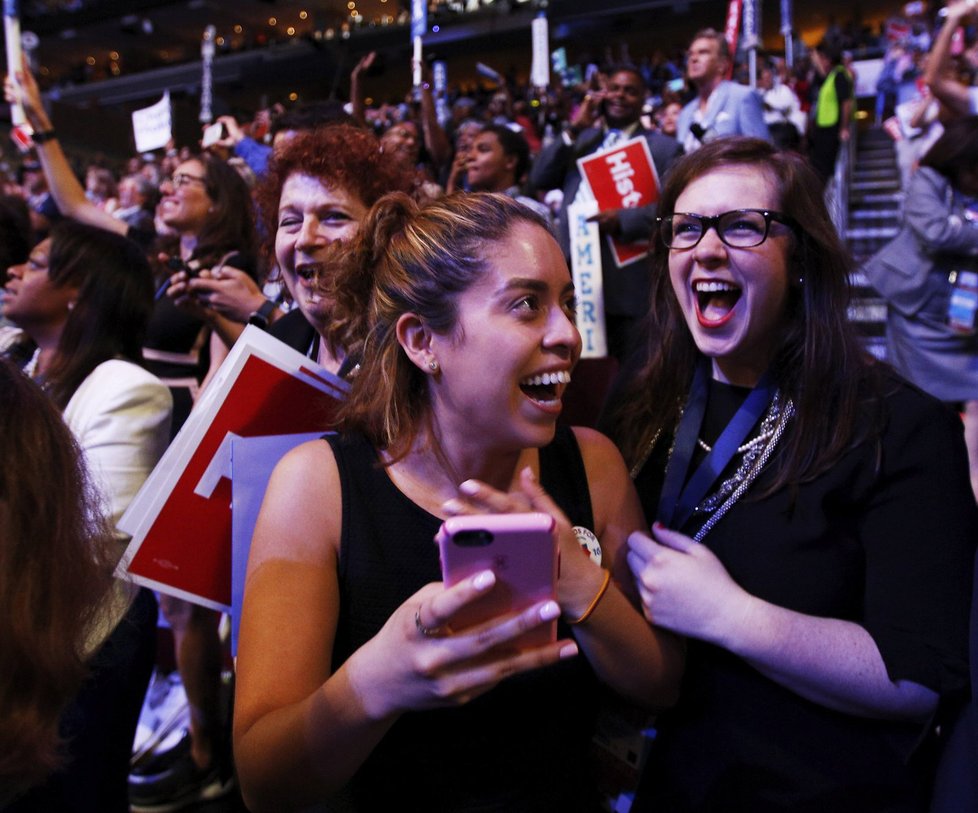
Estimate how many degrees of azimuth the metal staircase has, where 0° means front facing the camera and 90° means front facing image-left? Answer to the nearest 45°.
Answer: approximately 0°

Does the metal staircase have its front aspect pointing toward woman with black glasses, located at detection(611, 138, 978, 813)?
yes

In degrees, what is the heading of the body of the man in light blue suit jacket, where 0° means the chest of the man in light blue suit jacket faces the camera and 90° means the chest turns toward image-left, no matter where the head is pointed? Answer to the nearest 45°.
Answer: approximately 45°

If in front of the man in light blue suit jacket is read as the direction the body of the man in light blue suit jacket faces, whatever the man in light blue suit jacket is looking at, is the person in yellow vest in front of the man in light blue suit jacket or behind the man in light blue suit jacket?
behind

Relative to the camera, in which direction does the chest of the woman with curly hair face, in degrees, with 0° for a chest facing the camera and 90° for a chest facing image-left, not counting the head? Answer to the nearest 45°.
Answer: approximately 45°

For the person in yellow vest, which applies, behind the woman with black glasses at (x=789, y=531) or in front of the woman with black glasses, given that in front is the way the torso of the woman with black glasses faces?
behind
